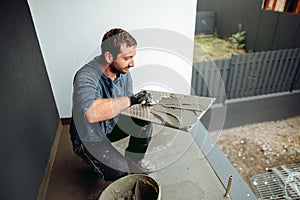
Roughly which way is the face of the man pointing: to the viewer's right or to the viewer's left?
to the viewer's right

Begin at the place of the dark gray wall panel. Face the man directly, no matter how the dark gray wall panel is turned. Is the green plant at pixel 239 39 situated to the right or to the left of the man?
left

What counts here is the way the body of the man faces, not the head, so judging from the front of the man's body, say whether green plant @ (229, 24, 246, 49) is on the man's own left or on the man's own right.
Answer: on the man's own left

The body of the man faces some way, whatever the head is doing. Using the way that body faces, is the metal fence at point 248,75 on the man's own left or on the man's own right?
on the man's own left

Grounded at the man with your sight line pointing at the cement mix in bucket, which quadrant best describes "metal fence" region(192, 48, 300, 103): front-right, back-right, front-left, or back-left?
back-left

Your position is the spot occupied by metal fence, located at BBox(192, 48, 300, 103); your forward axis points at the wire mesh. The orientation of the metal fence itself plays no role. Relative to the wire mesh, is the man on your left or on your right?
right

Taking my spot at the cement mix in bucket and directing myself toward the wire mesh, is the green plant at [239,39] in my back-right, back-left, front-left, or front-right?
front-left

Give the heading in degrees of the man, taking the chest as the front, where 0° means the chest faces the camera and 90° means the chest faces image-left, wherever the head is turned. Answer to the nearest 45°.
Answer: approximately 315°
